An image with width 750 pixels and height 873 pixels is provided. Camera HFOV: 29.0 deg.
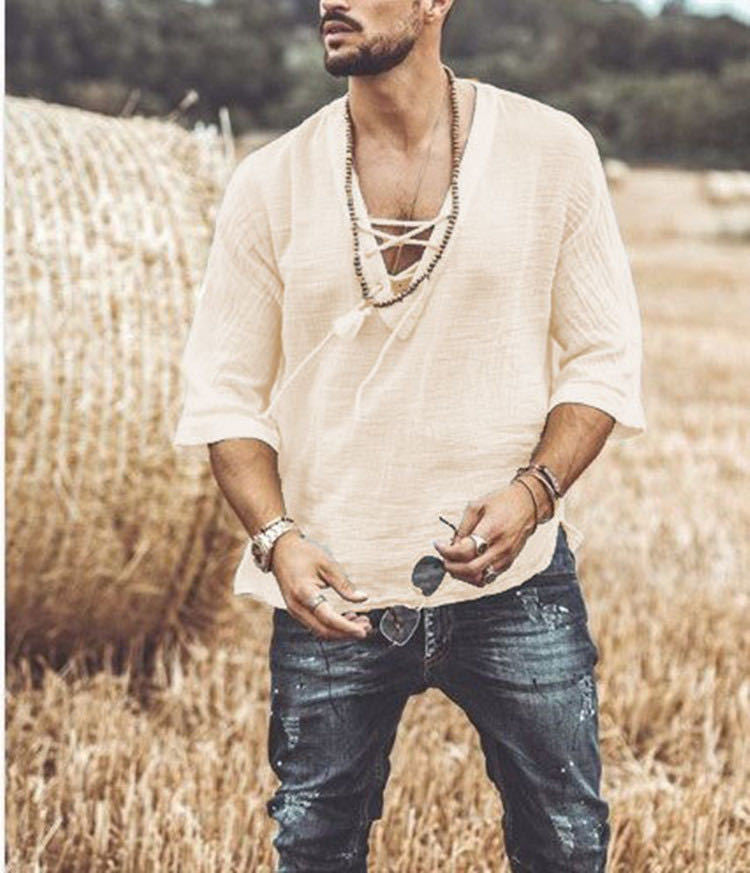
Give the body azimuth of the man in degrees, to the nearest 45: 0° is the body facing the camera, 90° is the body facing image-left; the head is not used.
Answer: approximately 0°

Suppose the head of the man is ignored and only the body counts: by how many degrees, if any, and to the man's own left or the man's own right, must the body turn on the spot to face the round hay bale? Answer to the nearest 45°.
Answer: approximately 135° to the man's own right
